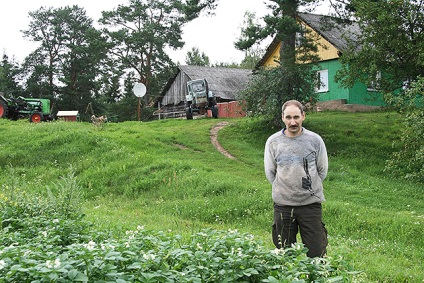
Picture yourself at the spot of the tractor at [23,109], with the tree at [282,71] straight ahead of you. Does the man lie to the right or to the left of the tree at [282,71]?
right

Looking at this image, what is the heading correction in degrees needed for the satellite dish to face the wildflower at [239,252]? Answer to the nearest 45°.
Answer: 0° — it already faces it

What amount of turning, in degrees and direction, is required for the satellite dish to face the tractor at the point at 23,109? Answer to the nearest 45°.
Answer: approximately 45° to its right

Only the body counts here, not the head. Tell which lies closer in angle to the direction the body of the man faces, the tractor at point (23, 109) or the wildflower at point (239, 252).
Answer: the wildflower

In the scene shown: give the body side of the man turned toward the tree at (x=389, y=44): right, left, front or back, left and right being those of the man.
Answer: back

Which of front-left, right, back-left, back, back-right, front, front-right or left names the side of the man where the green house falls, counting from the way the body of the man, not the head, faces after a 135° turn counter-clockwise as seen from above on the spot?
front-left

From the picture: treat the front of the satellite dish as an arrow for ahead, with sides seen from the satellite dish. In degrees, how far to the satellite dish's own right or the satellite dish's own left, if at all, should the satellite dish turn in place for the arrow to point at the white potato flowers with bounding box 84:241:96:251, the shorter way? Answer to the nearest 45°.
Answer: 0° — it already faces it

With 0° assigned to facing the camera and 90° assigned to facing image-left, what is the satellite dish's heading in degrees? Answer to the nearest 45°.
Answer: approximately 0°

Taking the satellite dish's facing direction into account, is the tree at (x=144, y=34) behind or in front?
behind

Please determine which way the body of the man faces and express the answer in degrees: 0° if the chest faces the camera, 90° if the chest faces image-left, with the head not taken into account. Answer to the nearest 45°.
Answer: approximately 0°

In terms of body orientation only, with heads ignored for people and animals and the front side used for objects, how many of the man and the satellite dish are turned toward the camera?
2

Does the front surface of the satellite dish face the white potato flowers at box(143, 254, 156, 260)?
yes
